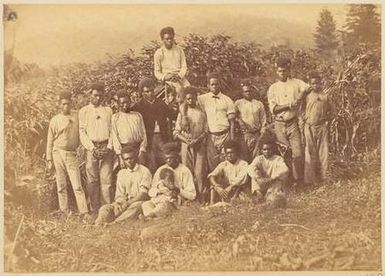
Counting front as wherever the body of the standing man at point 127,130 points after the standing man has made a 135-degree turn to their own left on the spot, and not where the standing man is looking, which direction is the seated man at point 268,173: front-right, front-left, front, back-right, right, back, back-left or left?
front-right

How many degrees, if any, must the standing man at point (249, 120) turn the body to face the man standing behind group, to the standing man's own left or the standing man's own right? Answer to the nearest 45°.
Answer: approximately 90° to the standing man's own right

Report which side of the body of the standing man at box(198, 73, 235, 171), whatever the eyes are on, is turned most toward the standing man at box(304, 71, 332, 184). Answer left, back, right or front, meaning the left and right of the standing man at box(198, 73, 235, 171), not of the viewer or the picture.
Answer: left

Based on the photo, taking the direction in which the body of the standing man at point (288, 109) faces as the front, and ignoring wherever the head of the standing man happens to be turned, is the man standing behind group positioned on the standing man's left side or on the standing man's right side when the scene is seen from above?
on the standing man's right side

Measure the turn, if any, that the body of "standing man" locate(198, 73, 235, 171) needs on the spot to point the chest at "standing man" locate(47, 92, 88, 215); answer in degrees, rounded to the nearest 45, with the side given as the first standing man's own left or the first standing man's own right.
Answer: approximately 90° to the first standing man's own right

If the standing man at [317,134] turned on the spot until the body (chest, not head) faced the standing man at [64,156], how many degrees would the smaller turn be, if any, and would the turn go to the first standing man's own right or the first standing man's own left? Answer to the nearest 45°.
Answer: approximately 90° to the first standing man's own right

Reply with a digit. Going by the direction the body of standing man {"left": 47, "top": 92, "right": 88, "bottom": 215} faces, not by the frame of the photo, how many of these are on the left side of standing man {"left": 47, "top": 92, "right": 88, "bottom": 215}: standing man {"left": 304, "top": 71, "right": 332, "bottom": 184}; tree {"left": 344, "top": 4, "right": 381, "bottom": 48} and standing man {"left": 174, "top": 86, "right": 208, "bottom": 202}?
3

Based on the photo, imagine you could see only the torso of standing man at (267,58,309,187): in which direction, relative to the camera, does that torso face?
toward the camera

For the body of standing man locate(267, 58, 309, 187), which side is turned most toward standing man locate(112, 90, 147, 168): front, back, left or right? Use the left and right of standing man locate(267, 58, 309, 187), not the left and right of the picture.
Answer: right

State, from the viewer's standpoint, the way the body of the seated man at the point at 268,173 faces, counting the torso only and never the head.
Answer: toward the camera

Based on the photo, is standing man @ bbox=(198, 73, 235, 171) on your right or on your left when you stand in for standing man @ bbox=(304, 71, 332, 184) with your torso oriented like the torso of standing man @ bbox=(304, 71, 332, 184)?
on your right

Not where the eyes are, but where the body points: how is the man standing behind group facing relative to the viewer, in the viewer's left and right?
facing the viewer
